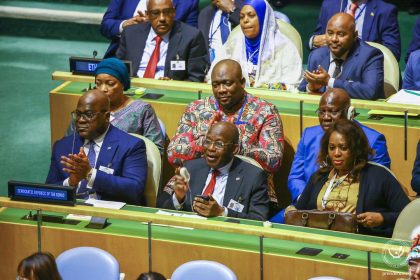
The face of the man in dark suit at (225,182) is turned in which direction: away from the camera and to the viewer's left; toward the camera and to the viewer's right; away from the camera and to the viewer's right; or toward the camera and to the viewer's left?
toward the camera and to the viewer's left

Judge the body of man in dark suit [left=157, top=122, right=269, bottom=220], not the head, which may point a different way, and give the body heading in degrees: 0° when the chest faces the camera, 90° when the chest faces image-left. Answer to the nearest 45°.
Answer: approximately 45°

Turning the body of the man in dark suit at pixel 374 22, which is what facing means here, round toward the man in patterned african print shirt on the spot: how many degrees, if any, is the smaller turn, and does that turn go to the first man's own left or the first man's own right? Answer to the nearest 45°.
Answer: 0° — they already face them

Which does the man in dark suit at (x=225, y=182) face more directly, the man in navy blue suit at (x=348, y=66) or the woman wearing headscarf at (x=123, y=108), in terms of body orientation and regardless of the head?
the woman wearing headscarf

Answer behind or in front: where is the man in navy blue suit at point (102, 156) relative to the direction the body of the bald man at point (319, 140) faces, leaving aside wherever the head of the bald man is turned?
in front

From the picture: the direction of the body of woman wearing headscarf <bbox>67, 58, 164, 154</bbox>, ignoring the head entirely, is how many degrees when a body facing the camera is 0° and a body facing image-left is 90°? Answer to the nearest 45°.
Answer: approximately 45°

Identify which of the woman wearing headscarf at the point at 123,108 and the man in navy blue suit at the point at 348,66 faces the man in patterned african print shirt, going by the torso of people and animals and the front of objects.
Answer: the man in navy blue suit

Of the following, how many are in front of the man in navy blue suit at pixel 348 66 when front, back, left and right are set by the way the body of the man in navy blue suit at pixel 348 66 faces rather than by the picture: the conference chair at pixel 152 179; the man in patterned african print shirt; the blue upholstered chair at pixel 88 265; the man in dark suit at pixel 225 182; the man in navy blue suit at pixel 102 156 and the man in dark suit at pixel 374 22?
5

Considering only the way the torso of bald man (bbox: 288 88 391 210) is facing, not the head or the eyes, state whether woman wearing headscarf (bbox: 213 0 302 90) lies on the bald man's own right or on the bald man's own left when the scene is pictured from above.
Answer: on the bald man's own right

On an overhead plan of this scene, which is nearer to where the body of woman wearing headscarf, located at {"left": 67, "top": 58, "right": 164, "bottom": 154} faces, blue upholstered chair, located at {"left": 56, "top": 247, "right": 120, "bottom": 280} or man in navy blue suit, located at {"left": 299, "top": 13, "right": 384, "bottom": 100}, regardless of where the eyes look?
the blue upholstered chair

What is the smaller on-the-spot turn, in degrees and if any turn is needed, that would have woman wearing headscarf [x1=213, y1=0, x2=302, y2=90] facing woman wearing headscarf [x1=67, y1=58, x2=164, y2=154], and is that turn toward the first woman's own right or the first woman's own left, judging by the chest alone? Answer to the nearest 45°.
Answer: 0° — they already face them
